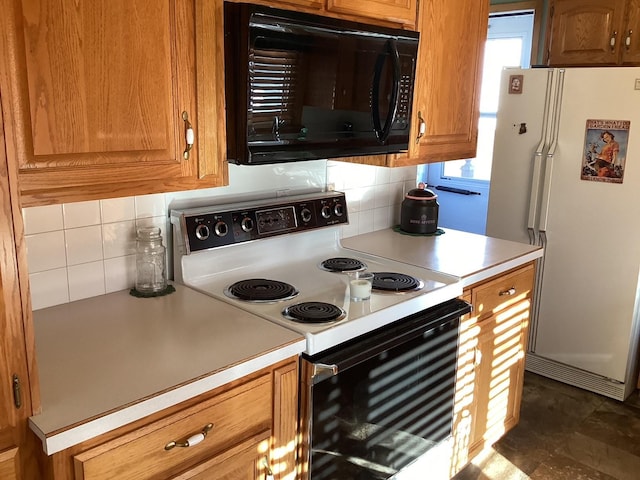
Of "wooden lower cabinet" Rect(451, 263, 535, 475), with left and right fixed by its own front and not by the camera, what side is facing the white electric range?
right

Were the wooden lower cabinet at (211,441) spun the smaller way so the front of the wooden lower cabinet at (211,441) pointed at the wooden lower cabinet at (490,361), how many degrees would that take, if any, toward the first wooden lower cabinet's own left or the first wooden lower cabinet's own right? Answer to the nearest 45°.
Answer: approximately 90° to the first wooden lower cabinet's own left

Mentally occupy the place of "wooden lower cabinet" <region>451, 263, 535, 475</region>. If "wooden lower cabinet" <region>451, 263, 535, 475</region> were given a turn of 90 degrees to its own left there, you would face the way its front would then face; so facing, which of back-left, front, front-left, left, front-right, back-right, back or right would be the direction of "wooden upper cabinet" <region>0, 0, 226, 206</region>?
back

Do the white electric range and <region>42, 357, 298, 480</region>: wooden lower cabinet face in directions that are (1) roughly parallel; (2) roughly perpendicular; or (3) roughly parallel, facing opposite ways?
roughly parallel

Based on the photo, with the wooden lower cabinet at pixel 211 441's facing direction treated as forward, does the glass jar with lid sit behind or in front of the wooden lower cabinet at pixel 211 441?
behind

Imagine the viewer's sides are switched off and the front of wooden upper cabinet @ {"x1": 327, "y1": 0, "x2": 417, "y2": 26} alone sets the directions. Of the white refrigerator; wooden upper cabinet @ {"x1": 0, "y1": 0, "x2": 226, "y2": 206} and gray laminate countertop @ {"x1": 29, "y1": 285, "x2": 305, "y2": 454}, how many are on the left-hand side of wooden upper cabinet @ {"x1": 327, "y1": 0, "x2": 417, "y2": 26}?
1

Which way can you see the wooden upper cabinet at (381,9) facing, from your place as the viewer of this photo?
facing the viewer and to the right of the viewer

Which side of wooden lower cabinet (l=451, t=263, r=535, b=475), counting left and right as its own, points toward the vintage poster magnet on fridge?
left

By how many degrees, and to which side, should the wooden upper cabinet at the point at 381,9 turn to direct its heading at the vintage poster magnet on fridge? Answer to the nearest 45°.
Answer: approximately 90° to its left

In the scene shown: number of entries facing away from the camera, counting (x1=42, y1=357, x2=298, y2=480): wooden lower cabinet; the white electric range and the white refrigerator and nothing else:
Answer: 0

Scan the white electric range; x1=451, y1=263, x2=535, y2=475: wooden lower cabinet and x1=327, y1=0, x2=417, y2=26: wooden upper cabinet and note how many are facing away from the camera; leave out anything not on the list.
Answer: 0

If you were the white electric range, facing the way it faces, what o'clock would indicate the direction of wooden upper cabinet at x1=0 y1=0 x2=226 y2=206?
The wooden upper cabinet is roughly at 3 o'clock from the white electric range.
